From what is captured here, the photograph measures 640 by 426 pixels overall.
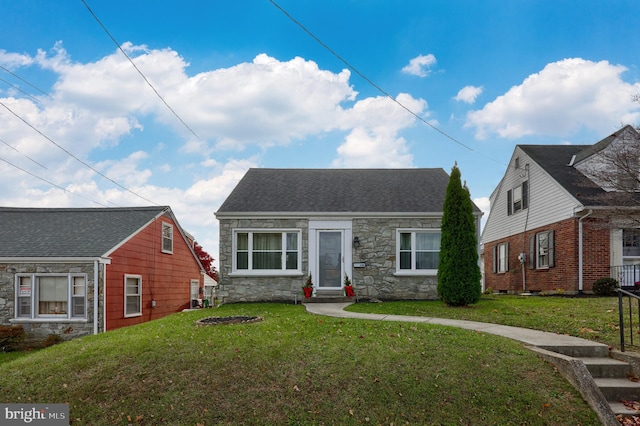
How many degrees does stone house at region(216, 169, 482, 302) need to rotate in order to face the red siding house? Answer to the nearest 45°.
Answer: approximately 90° to its right

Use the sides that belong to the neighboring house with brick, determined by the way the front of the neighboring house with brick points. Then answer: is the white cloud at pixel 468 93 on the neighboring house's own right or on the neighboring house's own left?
on the neighboring house's own right

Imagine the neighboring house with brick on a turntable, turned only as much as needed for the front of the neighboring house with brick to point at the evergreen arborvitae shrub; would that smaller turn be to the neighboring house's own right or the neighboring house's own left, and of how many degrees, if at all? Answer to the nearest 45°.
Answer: approximately 45° to the neighboring house's own right

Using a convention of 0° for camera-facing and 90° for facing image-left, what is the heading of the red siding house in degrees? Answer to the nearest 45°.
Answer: approximately 45°

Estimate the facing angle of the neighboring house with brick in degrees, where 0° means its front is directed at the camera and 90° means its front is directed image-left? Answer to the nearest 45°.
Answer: approximately 315°

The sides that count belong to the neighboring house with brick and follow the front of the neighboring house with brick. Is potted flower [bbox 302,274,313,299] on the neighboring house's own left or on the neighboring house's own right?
on the neighboring house's own right

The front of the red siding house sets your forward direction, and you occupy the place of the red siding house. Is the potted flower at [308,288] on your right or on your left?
on your left
